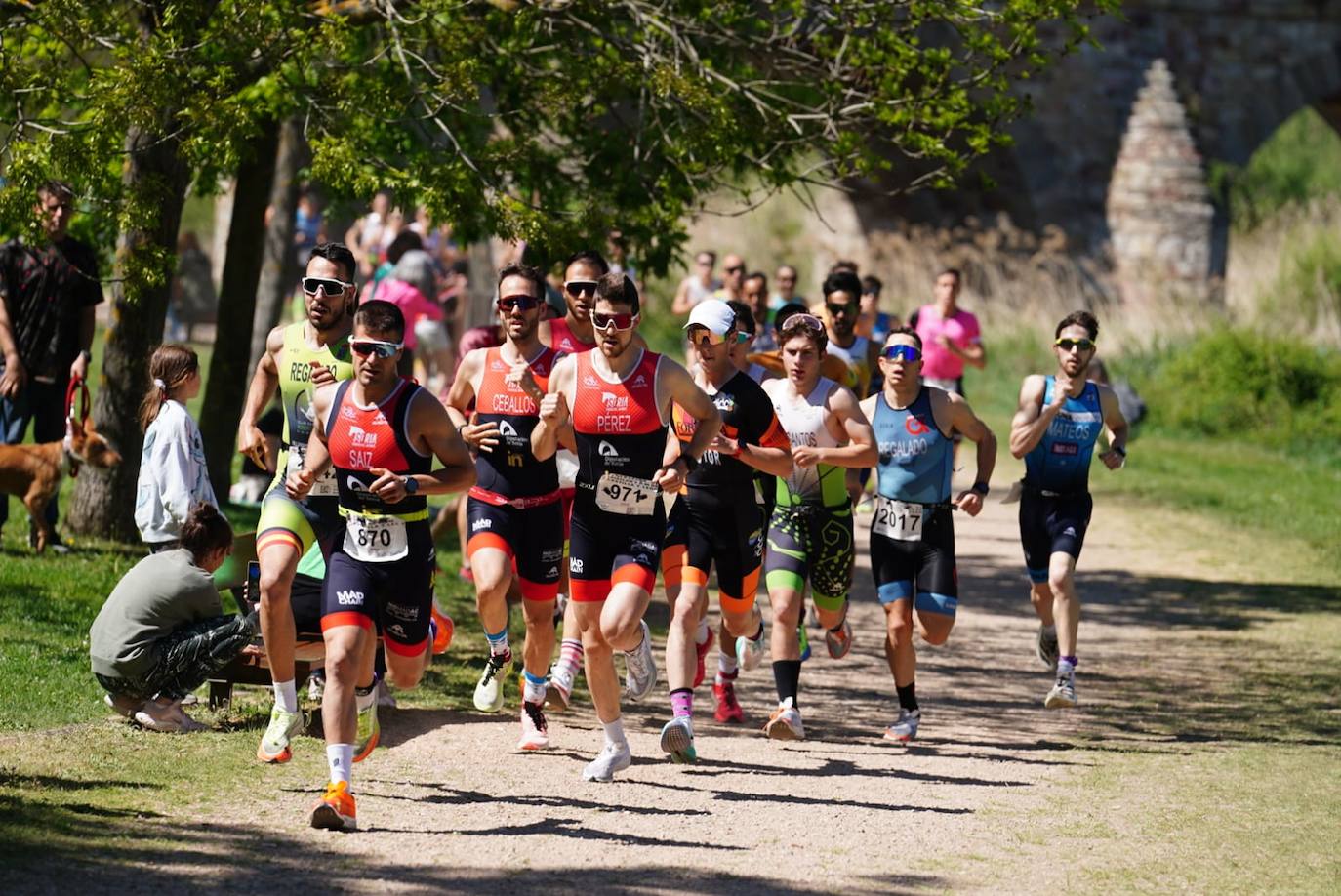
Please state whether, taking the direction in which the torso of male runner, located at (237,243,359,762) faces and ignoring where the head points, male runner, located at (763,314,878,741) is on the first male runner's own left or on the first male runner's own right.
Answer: on the first male runner's own left

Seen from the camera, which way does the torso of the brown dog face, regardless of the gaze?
to the viewer's right

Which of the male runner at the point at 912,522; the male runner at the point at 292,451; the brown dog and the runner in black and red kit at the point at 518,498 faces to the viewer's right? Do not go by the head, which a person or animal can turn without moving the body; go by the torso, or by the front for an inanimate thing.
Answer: the brown dog

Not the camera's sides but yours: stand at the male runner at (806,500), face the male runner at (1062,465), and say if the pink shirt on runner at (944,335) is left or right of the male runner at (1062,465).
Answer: left

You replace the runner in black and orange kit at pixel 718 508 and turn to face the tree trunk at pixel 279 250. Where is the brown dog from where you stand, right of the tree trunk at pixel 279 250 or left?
left

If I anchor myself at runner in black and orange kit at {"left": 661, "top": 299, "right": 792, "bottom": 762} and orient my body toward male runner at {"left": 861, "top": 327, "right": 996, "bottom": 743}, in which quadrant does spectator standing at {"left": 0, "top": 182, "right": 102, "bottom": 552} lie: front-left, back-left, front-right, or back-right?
back-left

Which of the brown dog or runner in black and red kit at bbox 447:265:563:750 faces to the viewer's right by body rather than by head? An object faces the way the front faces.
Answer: the brown dog

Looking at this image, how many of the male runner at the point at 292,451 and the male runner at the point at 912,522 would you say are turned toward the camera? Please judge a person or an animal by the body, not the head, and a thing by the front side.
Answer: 2

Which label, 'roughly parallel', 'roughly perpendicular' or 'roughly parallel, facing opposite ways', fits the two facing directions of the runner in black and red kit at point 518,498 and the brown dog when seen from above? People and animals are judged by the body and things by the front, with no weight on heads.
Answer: roughly perpendicular
